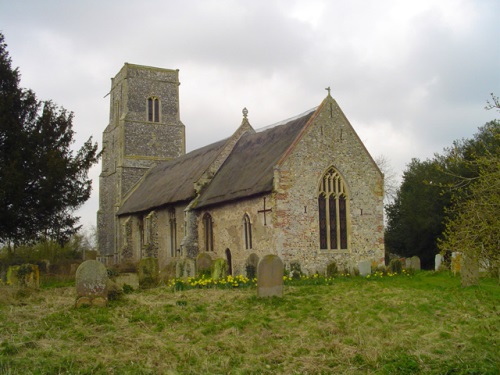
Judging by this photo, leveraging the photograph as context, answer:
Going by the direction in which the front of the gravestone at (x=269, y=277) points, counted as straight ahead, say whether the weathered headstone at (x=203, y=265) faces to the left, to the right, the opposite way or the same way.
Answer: the same way

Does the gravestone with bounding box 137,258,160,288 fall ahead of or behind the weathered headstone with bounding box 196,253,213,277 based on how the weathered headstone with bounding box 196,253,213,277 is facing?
ahead

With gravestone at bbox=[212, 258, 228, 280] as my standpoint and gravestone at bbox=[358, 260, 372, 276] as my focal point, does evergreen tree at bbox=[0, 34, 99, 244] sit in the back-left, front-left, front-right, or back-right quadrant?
back-left

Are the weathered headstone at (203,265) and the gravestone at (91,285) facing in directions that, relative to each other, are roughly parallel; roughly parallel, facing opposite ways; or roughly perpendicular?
roughly parallel

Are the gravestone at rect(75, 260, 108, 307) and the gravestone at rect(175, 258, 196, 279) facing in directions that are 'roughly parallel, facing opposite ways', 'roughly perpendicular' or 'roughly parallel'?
roughly parallel

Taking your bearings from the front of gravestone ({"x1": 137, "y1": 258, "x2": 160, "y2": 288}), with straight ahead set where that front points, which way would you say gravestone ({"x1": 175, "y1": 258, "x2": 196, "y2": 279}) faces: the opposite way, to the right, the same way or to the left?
the same way

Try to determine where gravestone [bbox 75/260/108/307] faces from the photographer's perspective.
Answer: facing the viewer

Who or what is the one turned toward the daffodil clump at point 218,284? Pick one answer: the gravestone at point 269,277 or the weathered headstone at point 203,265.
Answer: the weathered headstone

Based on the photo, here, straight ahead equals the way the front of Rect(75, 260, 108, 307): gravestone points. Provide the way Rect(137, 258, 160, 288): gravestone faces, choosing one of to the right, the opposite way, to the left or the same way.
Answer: the same way

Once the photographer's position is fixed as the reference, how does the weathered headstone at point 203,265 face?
facing the viewer

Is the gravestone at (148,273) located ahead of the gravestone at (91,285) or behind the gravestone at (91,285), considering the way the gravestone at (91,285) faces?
behind
